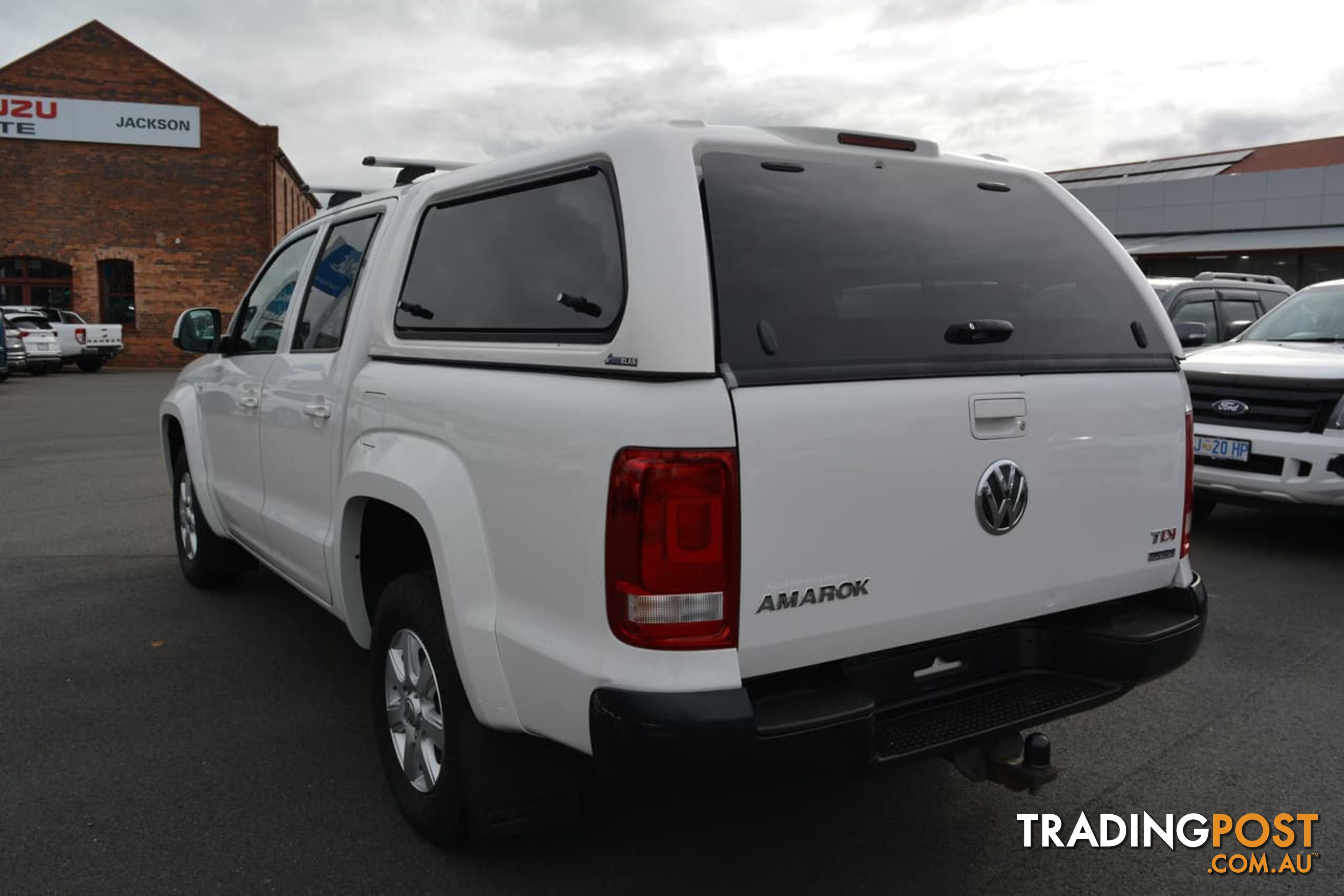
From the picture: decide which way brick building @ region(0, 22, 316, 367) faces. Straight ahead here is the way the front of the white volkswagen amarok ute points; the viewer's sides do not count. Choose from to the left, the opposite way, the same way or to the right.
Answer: the opposite way

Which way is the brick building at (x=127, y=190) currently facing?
toward the camera

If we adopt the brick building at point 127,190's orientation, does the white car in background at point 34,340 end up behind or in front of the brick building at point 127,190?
in front

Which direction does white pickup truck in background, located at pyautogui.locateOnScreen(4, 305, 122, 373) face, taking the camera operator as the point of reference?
facing away from the viewer and to the left of the viewer

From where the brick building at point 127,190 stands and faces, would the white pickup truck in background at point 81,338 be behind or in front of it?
in front

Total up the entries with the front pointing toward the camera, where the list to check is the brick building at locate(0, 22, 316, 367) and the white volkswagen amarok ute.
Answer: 1

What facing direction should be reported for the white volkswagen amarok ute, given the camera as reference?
facing away from the viewer and to the left of the viewer

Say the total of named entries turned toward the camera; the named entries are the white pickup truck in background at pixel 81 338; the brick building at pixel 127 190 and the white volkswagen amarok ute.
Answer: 1

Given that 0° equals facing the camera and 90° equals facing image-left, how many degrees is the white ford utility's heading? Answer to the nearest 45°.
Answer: approximately 45°

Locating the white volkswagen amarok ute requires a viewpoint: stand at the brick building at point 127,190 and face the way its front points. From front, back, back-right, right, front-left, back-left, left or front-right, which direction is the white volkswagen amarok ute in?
front

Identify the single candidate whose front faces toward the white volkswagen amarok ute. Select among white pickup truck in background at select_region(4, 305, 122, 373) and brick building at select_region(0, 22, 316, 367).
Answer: the brick building

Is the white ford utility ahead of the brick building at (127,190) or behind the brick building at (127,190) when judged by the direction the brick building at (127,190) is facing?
ahead
